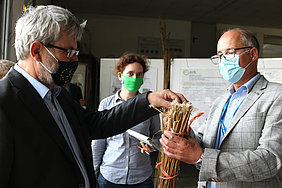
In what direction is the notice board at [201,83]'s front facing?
toward the camera

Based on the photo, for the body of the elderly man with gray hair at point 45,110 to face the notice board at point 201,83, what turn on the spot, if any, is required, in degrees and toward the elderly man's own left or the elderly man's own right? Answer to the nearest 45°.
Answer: approximately 90° to the elderly man's own left

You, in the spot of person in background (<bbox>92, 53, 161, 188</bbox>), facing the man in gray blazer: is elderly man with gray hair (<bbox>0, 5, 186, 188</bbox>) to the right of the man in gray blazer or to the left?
right

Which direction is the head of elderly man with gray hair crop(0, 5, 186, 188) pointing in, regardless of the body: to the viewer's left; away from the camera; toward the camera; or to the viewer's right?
to the viewer's right

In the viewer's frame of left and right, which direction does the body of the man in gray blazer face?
facing the viewer and to the left of the viewer

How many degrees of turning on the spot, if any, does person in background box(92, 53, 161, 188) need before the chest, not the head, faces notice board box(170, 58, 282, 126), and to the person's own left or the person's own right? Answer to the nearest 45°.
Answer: approximately 135° to the person's own left

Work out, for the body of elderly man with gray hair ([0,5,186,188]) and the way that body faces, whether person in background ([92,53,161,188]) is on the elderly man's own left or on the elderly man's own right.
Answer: on the elderly man's own left

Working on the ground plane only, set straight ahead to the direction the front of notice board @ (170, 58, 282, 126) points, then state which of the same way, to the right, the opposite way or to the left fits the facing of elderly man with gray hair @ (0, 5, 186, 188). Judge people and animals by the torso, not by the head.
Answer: to the left

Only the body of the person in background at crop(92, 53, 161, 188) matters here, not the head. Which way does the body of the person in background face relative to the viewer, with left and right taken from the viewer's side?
facing the viewer

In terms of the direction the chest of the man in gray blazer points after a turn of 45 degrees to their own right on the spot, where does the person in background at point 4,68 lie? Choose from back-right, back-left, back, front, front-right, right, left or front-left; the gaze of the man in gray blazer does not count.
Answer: front

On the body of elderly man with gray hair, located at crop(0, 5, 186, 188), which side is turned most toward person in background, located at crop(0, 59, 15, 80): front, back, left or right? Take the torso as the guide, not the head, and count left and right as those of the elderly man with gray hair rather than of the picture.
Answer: back

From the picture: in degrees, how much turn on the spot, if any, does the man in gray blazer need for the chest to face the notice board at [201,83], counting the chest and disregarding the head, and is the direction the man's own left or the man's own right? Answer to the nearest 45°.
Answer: approximately 135° to the man's own right

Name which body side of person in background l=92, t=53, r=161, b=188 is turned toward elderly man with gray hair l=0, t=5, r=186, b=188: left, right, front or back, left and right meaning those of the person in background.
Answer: front

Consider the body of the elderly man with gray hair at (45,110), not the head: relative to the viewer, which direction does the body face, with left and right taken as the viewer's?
facing the viewer and to the right of the viewer

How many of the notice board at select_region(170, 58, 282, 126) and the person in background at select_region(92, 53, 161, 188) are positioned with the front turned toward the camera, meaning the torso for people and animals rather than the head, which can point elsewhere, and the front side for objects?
2

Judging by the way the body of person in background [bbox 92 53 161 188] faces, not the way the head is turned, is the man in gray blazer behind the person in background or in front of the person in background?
in front
